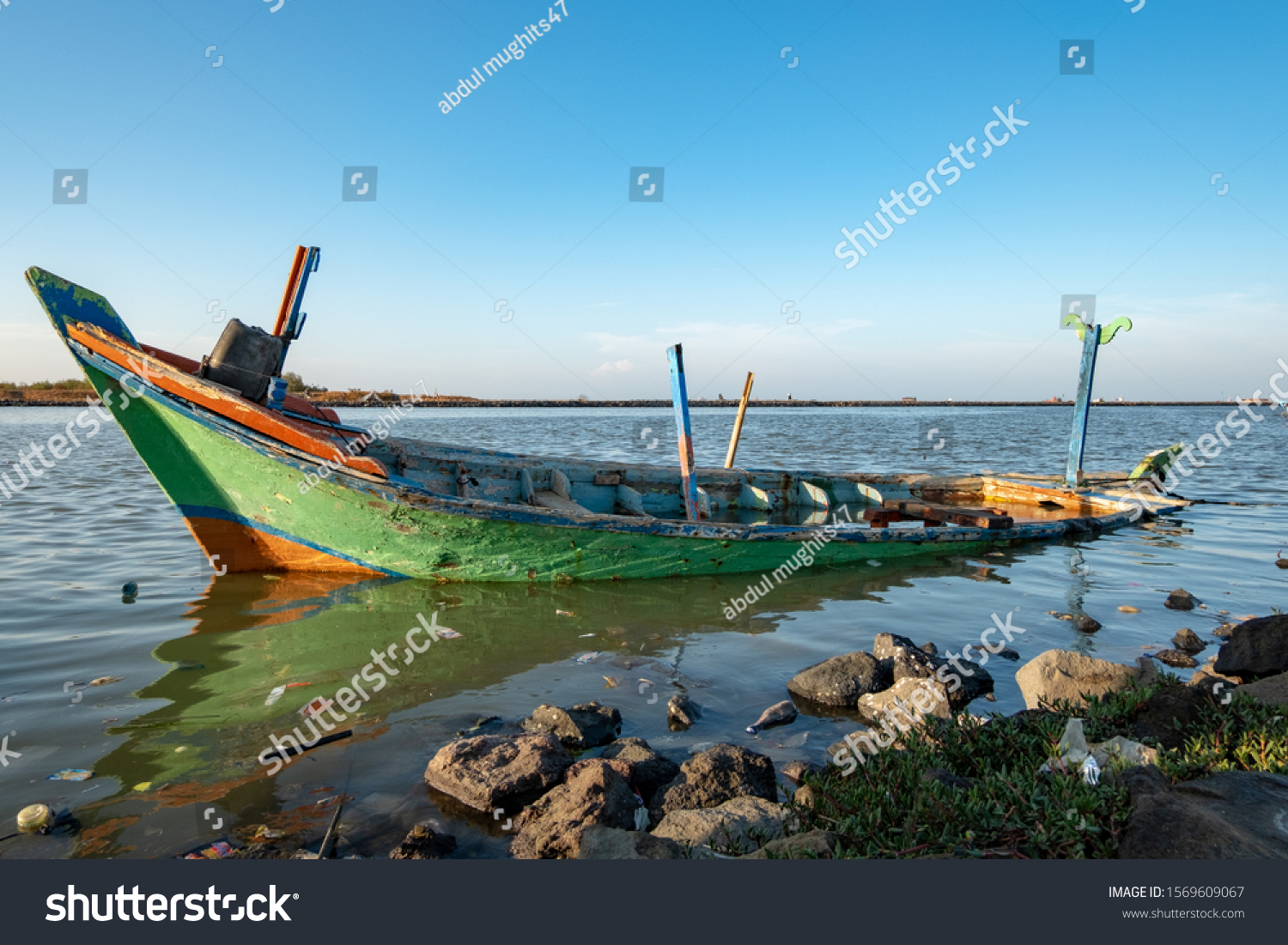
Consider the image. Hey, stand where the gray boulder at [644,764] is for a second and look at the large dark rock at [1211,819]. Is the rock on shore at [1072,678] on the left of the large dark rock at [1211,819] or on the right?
left

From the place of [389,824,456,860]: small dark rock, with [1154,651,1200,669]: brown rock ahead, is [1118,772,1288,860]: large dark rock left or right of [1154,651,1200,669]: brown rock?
right

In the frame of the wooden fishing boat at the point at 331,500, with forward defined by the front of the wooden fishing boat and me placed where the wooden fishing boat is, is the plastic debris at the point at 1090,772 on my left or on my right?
on my left

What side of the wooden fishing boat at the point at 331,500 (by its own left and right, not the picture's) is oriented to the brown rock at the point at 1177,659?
left

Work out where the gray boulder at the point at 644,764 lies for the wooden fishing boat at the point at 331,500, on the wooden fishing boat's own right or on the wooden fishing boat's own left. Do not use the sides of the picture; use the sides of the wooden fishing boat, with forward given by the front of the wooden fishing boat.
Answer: on the wooden fishing boat's own left

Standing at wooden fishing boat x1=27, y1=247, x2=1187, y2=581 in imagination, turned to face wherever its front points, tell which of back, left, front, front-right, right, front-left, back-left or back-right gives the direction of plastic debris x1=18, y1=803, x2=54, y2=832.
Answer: left

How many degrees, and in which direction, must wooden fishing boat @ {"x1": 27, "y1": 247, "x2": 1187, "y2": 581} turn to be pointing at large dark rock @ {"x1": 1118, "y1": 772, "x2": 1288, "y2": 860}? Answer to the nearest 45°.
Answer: approximately 135° to its left

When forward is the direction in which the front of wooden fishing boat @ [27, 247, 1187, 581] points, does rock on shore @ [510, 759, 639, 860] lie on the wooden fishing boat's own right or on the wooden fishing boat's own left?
on the wooden fishing boat's own left

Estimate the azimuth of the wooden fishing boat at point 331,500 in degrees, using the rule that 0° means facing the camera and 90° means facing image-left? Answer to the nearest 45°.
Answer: approximately 90°
